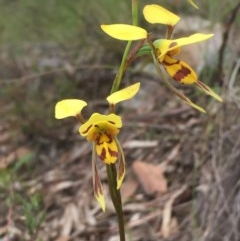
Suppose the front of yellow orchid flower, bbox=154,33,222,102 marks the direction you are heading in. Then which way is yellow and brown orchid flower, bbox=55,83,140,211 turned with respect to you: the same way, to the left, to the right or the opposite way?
to the right

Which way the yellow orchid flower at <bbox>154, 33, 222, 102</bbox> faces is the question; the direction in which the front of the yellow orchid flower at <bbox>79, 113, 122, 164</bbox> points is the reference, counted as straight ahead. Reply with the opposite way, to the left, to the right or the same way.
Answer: to the left

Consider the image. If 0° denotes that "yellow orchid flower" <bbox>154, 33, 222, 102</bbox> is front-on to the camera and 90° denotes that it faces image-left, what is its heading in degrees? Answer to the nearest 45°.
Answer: approximately 270°

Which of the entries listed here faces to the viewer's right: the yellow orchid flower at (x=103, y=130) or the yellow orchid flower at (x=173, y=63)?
the yellow orchid flower at (x=173, y=63)

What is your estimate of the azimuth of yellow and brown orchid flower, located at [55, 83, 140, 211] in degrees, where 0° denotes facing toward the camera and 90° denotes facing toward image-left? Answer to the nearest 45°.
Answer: approximately 0°

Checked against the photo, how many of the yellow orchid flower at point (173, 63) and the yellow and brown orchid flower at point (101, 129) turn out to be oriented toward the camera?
1

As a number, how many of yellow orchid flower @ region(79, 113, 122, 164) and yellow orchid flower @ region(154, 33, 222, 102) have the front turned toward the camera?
1
